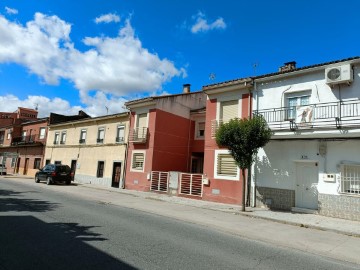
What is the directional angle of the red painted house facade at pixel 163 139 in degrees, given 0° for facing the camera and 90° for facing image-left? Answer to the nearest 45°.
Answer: approximately 45°

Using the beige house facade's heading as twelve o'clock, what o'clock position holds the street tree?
The street tree is roughly at 10 o'clock from the beige house facade.

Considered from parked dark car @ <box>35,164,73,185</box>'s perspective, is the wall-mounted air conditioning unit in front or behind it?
behind

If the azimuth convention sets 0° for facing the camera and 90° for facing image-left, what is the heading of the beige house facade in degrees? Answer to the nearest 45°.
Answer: approximately 45°

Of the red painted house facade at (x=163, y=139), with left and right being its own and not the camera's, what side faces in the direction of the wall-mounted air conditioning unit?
left

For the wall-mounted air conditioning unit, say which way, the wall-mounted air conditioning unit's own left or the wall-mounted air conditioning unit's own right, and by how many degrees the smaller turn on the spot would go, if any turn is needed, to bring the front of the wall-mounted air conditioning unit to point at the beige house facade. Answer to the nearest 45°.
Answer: approximately 90° to the wall-mounted air conditioning unit's own right

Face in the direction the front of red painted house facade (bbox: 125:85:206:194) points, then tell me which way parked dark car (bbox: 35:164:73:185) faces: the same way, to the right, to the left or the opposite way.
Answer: to the right

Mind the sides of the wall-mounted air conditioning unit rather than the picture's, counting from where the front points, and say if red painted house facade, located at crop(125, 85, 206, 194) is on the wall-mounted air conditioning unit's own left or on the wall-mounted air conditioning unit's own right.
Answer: on the wall-mounted air conditioning unit's own right

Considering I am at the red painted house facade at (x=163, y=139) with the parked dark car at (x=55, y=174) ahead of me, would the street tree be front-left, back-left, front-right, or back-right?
back-left

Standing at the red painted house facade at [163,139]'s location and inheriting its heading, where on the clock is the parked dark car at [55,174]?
The parked dark car is roughly at 2 o'clock from the red painted house facade.

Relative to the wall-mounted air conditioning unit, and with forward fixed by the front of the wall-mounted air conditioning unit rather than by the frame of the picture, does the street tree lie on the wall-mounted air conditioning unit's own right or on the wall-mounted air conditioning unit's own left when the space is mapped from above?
on the wall-mounted air conditioning unit's own right

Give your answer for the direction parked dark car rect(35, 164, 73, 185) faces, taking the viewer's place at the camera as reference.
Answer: facing away from the viewer and to the left of the viewer

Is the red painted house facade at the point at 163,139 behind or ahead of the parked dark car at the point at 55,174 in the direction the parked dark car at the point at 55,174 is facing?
behind

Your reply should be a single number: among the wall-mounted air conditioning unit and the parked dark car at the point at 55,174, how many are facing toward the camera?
1
